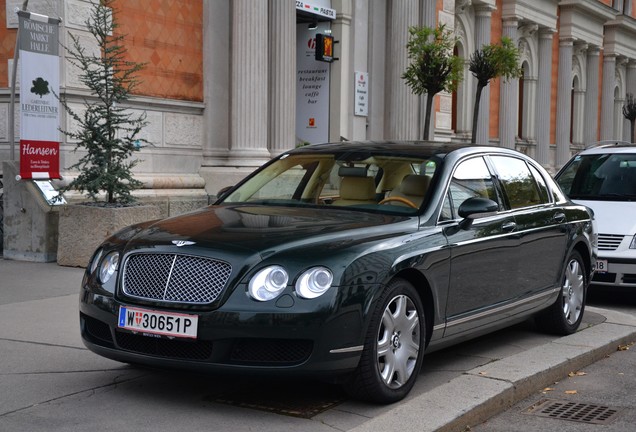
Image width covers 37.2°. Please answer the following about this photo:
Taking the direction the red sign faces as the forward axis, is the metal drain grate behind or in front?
in front

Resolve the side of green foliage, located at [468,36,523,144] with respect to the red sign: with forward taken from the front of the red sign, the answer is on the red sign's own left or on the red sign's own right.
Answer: on the red sign's own left

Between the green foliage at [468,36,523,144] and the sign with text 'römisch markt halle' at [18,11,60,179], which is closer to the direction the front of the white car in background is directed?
the sign with text 'römisch markt halle'

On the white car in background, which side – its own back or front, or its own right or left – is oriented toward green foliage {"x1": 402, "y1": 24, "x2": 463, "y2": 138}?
right

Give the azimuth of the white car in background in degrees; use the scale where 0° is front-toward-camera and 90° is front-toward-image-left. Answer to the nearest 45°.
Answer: approximately 45°

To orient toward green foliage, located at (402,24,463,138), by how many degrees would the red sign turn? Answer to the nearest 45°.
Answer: approximately 135° to its left

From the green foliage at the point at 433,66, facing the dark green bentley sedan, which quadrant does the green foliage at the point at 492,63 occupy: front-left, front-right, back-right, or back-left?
back-left

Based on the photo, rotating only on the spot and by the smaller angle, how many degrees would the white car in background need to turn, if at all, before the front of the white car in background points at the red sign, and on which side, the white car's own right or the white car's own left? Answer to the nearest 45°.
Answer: approximately 45° to the white car's own right

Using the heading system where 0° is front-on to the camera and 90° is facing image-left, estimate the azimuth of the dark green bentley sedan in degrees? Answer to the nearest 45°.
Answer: approximately 45°

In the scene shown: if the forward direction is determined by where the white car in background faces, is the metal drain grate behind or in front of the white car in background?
in front

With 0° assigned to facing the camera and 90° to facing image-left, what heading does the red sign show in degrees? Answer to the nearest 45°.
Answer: approximately 0°

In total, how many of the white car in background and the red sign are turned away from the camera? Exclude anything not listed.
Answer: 0

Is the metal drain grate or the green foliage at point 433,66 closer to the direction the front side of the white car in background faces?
the metal drain grate
